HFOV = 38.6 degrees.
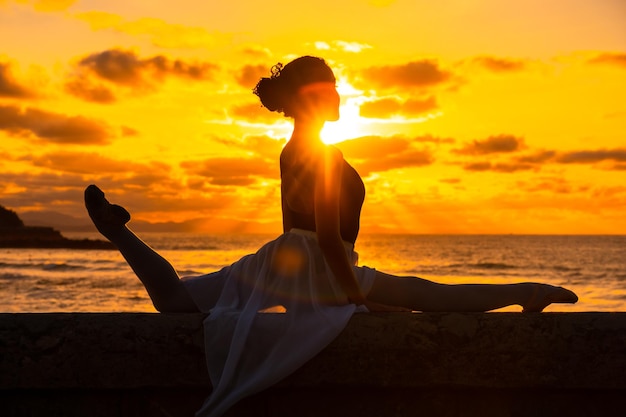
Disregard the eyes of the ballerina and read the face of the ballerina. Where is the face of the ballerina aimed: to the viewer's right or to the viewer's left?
to the viewer's right

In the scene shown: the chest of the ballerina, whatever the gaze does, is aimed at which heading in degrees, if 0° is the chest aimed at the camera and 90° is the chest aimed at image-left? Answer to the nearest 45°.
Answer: approximately 270°
